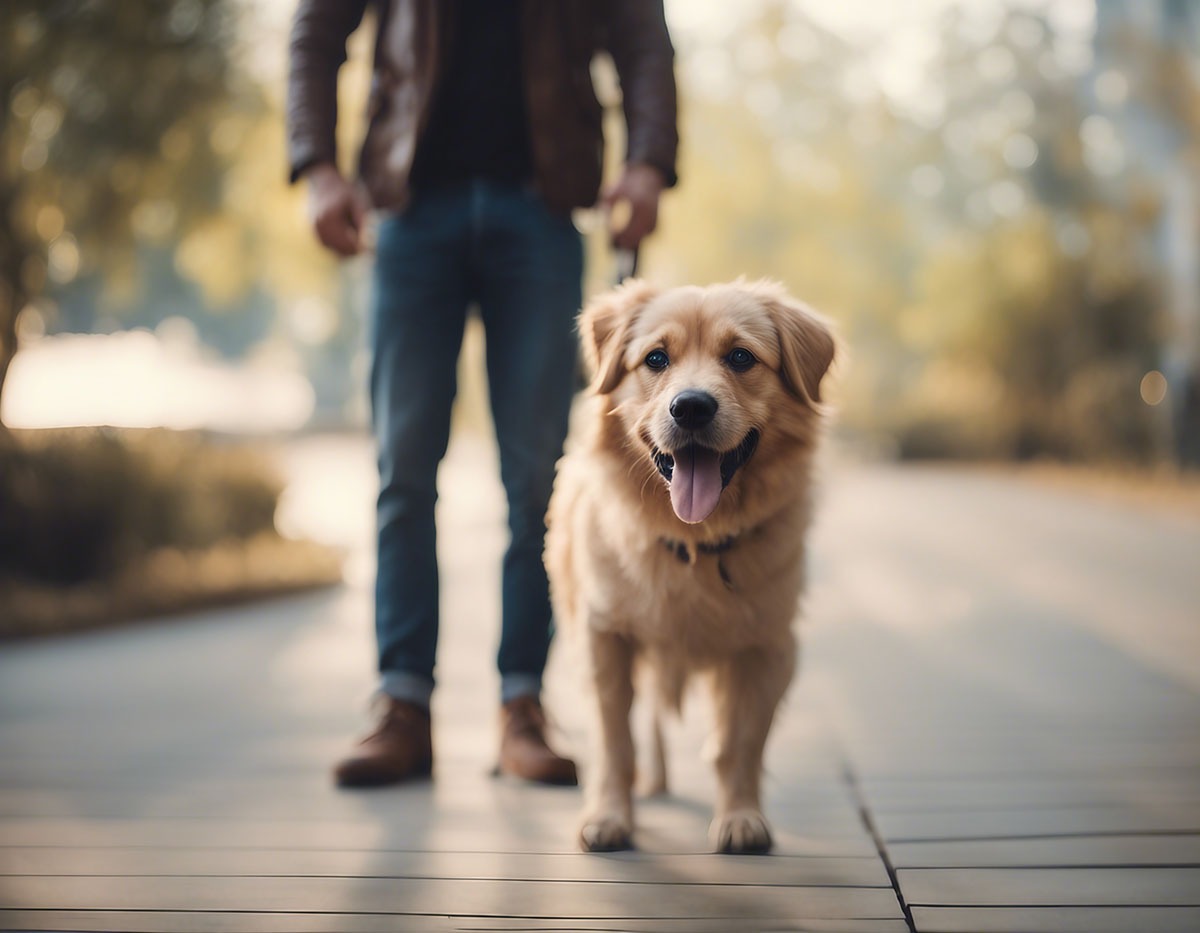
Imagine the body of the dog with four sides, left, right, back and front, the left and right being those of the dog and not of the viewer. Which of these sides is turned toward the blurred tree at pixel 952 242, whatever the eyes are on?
back

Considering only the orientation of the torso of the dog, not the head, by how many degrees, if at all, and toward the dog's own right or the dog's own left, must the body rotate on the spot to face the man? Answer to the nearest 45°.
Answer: approximately 135° to the dog's own right

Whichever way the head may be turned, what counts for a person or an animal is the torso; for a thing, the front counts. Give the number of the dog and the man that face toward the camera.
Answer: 2

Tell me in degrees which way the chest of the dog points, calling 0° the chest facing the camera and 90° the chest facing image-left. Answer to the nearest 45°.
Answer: approximately 0°

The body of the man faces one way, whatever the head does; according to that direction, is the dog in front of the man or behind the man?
in front

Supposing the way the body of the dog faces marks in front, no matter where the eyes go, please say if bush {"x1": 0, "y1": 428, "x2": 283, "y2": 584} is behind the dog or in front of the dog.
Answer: behind

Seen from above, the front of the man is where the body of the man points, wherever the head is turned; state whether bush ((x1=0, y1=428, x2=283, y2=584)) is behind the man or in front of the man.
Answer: behind

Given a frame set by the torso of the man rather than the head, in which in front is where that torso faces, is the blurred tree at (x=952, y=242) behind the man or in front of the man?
behind
